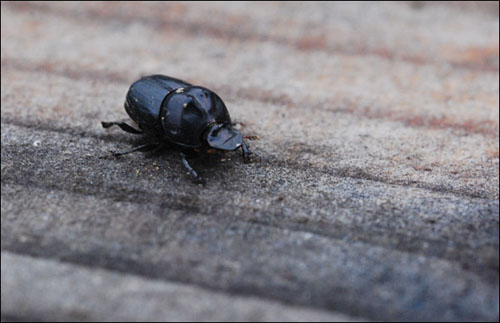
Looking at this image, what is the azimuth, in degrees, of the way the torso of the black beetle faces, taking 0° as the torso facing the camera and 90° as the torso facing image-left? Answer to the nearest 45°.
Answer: approximately 315°
